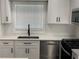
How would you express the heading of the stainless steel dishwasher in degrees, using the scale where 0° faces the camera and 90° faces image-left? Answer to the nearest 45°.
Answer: approximately 0°

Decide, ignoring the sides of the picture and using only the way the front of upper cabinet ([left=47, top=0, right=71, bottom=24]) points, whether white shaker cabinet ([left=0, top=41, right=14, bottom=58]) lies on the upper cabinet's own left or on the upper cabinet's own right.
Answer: on the upper cabinet's own right

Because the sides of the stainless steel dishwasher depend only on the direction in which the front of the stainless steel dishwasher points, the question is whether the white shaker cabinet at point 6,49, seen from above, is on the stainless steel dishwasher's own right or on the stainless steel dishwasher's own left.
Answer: on the stainless steel dishwasher's own right

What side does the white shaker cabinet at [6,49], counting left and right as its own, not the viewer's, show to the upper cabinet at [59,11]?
left

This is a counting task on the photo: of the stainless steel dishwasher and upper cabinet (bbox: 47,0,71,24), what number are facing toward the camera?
2

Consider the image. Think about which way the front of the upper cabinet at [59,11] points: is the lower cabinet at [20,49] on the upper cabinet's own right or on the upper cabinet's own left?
on the upper cabinet's own right
